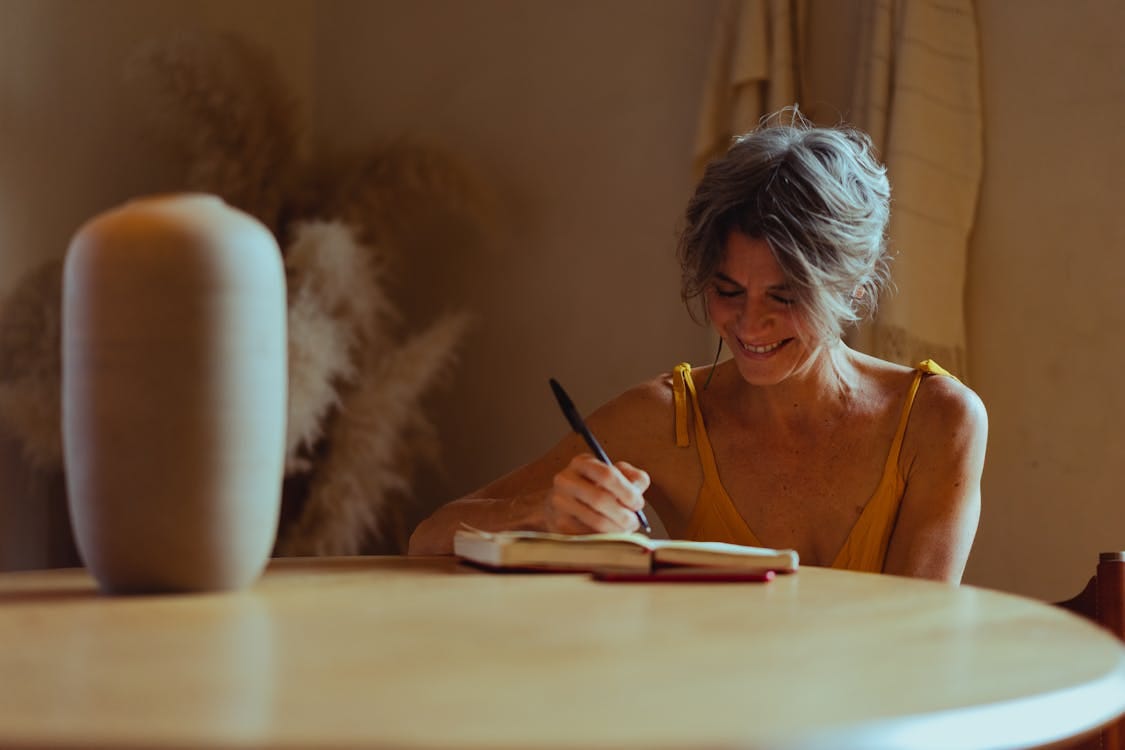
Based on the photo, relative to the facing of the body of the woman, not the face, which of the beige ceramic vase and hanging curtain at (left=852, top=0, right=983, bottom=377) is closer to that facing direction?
the beige ceramic vase

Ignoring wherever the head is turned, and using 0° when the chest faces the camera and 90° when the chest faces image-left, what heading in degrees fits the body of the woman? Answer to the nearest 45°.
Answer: approximately 0°

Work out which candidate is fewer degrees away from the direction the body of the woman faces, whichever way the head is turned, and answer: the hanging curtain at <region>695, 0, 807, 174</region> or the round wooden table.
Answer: the round wooden table

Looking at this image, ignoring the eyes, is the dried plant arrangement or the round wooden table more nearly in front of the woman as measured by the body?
the round wooden table

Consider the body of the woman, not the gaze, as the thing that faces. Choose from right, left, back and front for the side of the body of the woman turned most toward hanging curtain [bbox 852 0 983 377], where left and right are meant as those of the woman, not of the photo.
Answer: back

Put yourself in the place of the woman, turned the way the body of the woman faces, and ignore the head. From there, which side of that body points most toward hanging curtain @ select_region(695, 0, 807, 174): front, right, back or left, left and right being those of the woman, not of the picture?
back
